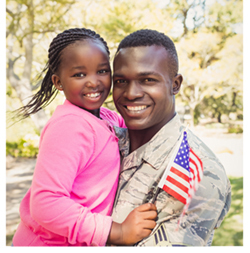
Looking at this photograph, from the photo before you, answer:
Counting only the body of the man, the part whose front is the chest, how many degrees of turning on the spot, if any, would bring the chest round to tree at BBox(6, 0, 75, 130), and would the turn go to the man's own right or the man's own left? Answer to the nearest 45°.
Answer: approximately 90° to the man's own right

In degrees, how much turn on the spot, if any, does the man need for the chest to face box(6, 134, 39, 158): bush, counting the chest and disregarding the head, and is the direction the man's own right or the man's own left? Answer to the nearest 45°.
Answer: approximately 90° to the man's own right

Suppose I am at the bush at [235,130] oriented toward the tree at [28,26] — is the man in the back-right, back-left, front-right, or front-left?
front-left

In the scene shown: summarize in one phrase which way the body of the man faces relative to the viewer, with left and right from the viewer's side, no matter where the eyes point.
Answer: facing the viewer and to the left of the viewer

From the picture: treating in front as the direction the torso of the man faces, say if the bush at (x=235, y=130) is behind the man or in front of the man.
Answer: behind
